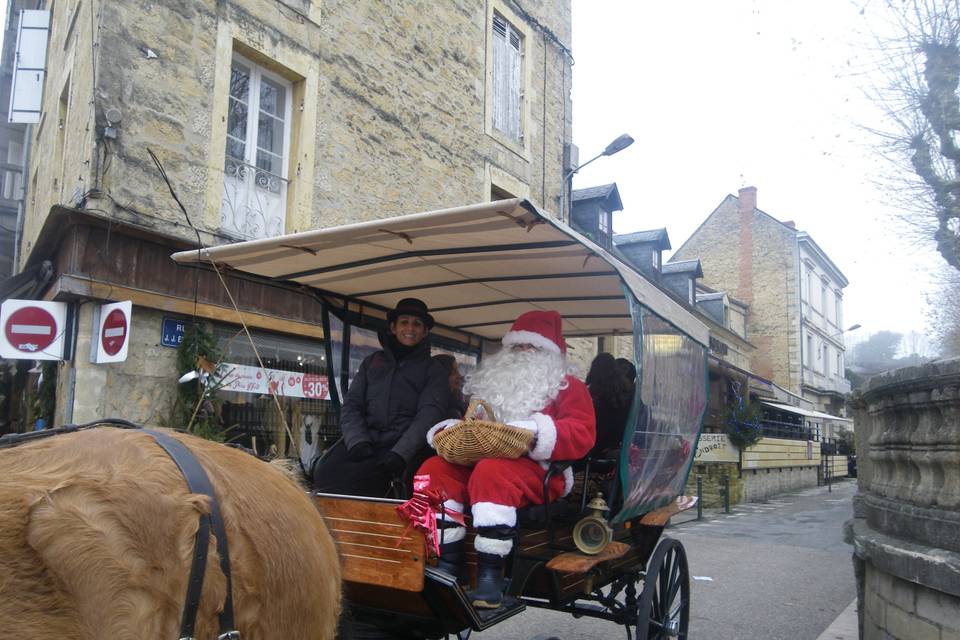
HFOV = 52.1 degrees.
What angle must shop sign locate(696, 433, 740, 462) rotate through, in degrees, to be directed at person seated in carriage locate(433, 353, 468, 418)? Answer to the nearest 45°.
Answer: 0° — it already faces them

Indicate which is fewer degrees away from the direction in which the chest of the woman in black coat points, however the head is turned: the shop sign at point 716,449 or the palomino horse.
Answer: the palomino horse

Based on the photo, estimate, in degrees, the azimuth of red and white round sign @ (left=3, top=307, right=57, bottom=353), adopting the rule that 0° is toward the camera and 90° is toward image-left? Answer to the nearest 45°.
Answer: approximately 0°

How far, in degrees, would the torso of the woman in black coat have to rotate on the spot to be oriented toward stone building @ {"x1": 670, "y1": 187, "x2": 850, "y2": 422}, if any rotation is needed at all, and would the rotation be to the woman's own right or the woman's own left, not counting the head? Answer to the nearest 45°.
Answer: approximately 180°

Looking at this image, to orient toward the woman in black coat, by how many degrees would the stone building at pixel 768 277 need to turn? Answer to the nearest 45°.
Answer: approximately 45° to its right

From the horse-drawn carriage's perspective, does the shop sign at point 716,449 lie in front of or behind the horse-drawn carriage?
behind
